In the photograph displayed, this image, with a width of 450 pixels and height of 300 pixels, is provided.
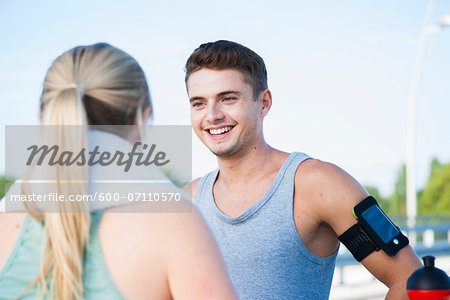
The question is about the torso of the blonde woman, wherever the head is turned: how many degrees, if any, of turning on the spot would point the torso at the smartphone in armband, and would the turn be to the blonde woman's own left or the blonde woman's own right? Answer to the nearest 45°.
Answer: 0° — they already face it

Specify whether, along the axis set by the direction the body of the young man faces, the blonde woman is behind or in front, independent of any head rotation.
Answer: in front

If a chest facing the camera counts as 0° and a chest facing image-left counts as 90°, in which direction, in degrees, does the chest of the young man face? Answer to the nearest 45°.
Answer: approximately 45°

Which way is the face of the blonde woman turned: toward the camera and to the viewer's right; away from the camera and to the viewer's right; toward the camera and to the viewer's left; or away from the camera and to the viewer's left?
away from the camera and to the viewer's right

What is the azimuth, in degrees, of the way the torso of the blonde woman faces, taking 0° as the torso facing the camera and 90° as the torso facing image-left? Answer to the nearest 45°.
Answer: approximately 225°

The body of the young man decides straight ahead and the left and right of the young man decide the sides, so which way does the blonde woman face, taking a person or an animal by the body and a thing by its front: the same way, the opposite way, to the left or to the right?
the opposite way
